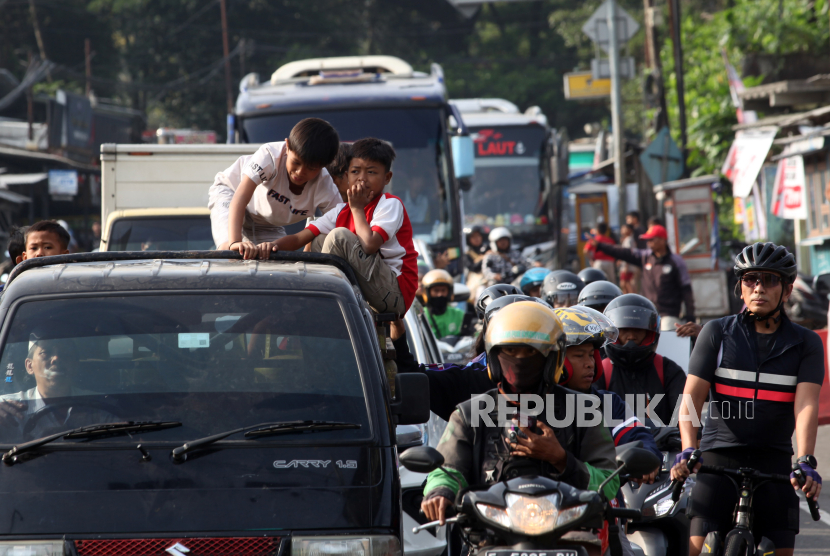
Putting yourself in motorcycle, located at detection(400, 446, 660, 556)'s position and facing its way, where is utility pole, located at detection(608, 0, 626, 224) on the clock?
The utility pole is roughly at 6 o'clock from the motorcycle.

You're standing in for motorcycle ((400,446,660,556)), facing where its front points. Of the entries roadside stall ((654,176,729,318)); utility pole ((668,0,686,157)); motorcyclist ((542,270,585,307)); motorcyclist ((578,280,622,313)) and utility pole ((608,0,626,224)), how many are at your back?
5

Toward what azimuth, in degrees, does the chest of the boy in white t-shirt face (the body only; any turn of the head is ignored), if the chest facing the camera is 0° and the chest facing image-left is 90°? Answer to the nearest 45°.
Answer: approximately 315°

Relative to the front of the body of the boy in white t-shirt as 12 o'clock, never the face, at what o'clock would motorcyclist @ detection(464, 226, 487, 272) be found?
The motorcyclist is roughly at 8 o'clock from the boy in white t-shirt.

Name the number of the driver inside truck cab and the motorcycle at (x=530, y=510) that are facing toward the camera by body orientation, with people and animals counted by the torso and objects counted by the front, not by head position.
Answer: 2

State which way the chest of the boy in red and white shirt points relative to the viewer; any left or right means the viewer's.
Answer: facing the viewer and to the left of the viewer

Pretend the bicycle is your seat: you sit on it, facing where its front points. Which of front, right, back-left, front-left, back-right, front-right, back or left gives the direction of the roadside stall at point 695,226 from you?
back
